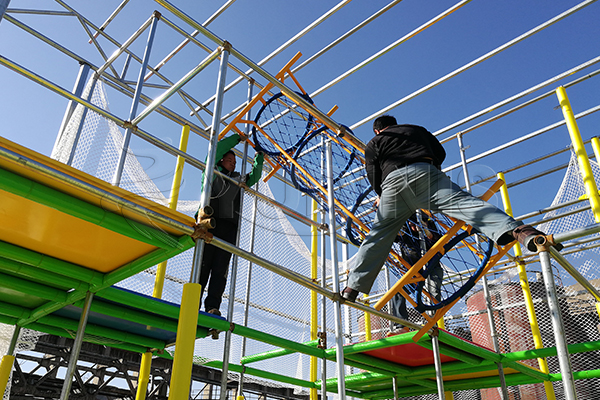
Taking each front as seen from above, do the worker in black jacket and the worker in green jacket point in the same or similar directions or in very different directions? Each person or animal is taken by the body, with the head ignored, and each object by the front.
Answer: very different directions

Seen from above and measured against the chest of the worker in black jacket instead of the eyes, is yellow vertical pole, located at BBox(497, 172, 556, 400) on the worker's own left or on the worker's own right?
on the worker's own right

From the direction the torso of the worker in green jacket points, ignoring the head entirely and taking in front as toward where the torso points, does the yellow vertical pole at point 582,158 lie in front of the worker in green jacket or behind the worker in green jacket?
in front

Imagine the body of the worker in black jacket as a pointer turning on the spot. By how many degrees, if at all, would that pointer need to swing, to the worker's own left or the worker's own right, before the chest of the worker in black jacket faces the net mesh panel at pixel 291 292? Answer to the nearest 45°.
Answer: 0° — they already face it

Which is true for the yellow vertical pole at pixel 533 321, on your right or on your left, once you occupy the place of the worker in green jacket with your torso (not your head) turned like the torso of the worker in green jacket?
on your left

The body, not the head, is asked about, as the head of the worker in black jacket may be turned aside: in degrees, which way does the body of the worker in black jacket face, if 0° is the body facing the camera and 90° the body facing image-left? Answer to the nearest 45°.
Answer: approximately 135°

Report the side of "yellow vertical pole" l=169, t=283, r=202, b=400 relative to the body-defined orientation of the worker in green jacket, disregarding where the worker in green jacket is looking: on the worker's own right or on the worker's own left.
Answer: on the worker's own right

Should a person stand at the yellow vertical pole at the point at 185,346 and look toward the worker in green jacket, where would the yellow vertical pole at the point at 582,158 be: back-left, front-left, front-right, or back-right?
front-right

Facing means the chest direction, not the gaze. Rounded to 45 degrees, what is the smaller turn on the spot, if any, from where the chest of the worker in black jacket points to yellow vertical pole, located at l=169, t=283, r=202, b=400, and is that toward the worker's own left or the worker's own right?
approximately 90° to the worker's own left

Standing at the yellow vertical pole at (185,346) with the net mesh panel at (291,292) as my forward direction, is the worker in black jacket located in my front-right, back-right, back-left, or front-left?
front-right

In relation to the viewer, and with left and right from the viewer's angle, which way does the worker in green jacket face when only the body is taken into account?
facing the viewer and to the right of the viewer

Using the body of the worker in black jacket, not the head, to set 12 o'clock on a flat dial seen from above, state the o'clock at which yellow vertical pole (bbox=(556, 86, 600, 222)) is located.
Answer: The yellow vertical pole is roughly at 3 o'clock from the worker in black jacket.

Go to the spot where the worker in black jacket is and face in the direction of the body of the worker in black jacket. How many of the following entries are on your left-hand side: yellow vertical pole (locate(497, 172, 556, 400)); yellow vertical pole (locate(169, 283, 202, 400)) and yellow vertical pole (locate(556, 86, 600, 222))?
1

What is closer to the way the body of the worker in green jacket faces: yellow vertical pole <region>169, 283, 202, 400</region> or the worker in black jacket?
the worker in black jacket

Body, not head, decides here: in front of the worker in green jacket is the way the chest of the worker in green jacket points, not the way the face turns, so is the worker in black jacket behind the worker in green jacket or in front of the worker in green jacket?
in front
